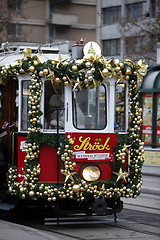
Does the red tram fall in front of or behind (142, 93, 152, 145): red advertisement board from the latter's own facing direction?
in front

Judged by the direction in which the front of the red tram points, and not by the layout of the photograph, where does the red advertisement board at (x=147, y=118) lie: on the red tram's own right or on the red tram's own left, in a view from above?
on the red tram's own left

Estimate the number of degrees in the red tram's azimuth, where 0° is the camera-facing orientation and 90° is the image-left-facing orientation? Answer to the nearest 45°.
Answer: approximately 315°
